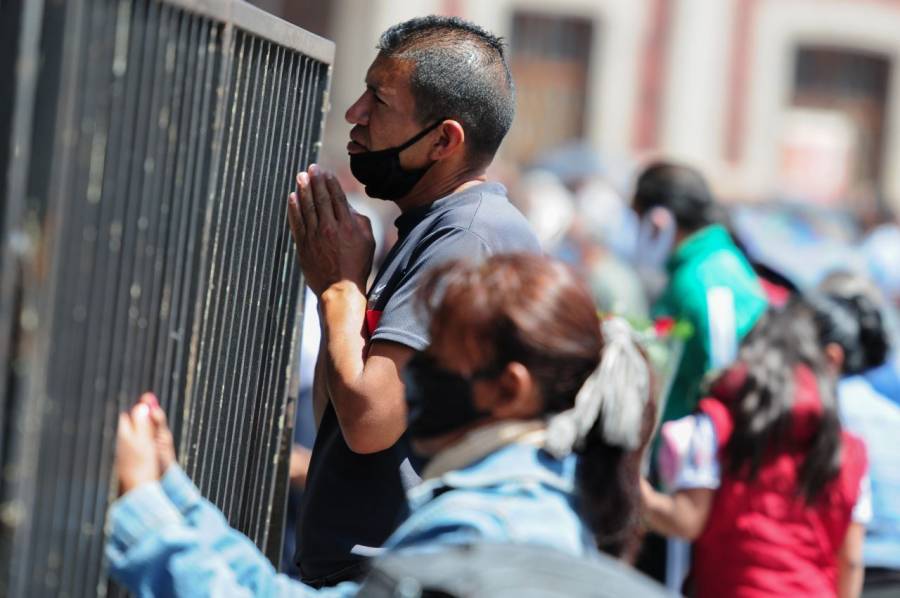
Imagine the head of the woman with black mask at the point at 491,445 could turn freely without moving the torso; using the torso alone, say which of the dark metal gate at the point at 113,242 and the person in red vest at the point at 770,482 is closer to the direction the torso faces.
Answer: the dark metal gate

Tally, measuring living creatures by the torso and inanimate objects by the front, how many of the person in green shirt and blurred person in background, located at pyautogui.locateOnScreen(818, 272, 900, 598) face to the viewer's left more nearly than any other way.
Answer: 2

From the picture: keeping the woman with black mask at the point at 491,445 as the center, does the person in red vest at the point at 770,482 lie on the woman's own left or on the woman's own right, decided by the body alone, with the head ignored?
on the woman's own right

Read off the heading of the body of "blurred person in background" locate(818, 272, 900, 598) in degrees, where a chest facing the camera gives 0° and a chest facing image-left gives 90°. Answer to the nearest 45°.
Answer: approximately 90°

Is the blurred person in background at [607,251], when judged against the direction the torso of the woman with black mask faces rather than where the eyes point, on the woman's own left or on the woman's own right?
on the woman's own right

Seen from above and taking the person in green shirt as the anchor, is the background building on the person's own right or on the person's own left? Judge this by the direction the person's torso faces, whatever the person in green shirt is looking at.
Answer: on the person's own right

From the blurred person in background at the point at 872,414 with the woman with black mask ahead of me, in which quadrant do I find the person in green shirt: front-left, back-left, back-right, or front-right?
back-right

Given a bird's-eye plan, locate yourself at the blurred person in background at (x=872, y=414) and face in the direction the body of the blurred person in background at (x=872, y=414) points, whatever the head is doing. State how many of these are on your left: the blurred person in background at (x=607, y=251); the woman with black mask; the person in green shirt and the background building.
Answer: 1

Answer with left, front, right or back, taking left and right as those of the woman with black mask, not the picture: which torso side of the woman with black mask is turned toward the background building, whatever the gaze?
right

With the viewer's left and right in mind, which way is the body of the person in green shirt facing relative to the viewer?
facing to the left of the viewer

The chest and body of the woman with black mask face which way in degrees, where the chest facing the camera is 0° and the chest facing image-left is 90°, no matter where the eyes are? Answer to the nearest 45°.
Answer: approximately 90°
